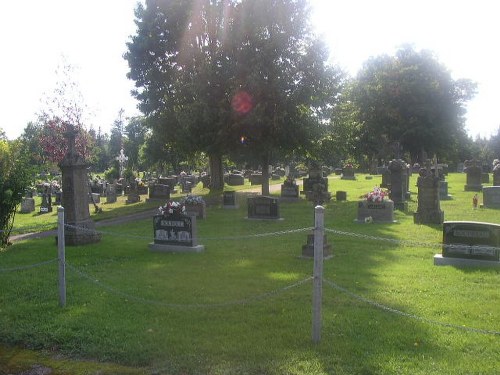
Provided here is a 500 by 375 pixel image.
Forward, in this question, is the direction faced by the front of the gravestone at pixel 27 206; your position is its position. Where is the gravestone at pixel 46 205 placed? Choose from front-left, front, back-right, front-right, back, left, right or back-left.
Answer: front-left

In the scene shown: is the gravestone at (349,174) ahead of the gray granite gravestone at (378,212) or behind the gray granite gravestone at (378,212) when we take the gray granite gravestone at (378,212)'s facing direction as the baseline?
behind

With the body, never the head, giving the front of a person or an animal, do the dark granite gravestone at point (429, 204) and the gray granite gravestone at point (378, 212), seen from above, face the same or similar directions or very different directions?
same or similar directions

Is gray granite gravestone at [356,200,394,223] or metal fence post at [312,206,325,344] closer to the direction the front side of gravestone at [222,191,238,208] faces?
the metal fence post

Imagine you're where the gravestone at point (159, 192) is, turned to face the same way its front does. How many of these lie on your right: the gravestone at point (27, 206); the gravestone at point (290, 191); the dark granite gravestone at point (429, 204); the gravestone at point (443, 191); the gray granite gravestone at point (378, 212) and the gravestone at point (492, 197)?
1

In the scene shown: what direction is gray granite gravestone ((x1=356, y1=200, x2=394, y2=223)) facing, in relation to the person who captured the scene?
facing the viewer

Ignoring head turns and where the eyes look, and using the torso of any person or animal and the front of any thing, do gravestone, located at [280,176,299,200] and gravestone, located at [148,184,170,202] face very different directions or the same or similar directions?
same or similar directions

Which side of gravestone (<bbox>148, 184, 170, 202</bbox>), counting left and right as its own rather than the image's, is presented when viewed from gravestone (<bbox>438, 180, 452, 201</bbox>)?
left

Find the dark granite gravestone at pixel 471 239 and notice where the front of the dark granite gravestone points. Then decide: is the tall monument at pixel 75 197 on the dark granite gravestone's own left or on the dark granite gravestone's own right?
on the dark granite gravestone's own right

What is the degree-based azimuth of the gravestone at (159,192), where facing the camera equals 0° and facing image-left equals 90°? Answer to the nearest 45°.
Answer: approximately 0°

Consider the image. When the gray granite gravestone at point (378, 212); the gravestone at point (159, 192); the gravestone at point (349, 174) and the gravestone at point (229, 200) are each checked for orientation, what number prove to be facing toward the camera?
4

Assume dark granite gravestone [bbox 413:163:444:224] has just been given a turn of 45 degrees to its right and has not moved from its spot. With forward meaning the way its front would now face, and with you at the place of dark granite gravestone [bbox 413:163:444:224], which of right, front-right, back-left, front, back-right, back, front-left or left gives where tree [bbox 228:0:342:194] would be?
right

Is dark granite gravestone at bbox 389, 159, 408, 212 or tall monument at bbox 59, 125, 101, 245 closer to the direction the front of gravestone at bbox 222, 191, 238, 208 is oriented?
the tall monument

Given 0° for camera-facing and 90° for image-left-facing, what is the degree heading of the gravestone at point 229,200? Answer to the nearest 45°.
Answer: approximately 0°

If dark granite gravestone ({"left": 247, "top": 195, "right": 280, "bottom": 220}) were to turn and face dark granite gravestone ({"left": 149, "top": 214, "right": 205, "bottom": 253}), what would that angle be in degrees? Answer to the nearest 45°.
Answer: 0° — it already faces it

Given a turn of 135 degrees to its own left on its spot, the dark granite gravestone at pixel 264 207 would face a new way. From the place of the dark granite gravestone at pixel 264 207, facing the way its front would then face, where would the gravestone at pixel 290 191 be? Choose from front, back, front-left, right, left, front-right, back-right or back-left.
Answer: front-left

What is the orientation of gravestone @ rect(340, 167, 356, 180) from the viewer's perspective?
toward the camera

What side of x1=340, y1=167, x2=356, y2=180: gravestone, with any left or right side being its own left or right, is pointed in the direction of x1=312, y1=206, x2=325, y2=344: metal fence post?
front
